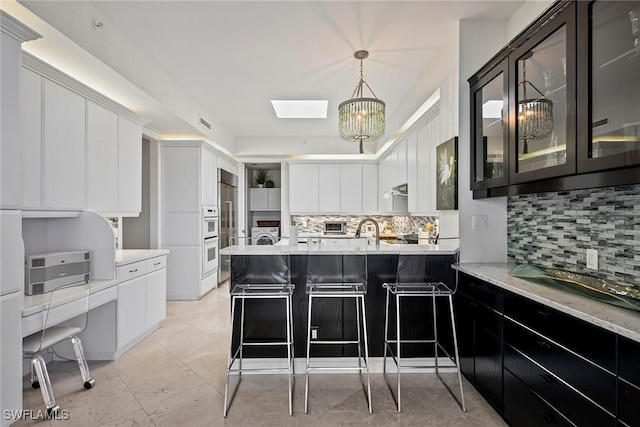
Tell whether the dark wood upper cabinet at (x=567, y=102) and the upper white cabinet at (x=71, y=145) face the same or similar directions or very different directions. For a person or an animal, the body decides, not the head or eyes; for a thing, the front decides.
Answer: very different directions

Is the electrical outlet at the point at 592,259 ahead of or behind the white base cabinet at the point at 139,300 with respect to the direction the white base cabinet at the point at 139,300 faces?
ahead

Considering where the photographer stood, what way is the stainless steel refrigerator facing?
facing to the right of the viewer

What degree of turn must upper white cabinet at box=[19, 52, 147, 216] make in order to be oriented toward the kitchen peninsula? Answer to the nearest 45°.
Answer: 0° — it already faces it

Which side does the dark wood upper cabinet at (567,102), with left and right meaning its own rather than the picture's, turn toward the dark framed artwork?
right

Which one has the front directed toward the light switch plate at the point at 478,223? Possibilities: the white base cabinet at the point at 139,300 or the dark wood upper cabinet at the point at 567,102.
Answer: the white base cabinet

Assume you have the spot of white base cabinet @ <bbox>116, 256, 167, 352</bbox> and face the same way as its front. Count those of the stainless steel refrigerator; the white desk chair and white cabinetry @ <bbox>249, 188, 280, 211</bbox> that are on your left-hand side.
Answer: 2

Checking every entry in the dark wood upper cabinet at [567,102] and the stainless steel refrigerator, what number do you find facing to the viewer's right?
1

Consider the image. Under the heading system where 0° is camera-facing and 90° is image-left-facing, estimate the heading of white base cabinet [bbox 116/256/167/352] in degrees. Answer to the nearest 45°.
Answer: approximately 315°
